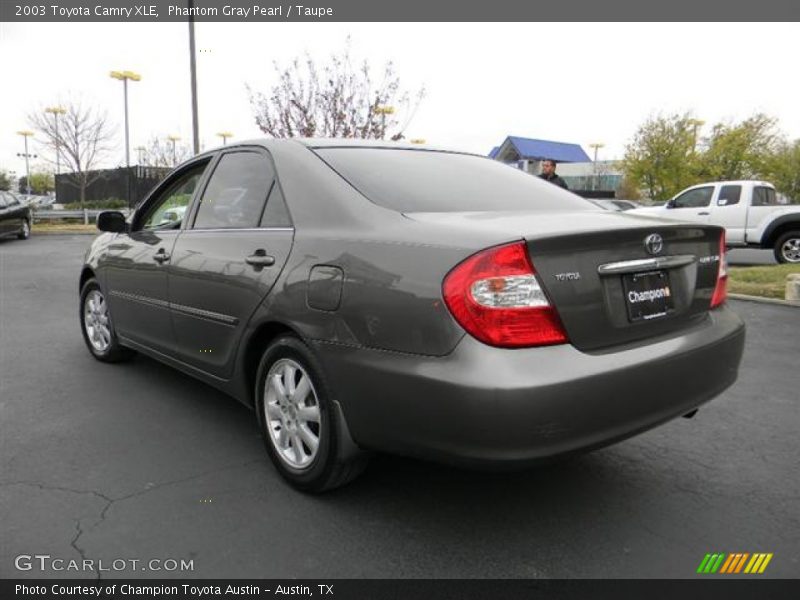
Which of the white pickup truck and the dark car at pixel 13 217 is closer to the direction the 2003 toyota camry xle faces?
the dark car

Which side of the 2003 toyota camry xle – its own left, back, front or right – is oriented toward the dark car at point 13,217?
front

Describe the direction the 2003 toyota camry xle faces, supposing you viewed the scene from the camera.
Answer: facing away from the viewer and to the left of the viewer

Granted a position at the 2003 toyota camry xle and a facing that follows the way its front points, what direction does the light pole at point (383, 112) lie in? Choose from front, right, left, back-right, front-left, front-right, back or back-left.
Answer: front-right

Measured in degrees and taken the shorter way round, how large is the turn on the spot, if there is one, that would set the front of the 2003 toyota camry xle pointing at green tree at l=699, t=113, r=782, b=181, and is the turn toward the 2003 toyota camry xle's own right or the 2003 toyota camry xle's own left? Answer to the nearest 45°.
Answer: approximately 90° to the 2003 toyota camry xle's own right

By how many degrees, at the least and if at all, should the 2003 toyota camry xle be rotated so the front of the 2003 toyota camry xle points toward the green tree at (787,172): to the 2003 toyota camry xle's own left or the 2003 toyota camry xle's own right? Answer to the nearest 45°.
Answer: approximately 90° to the 2003 toyota camry xle's own right

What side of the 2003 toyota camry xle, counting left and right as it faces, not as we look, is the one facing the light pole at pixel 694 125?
right

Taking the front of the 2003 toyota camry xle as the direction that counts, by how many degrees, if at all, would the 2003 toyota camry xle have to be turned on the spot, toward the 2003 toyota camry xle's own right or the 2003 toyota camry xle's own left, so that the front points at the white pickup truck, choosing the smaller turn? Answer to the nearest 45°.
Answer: approximately 90° to the 2003 toyota camry xle's own right
